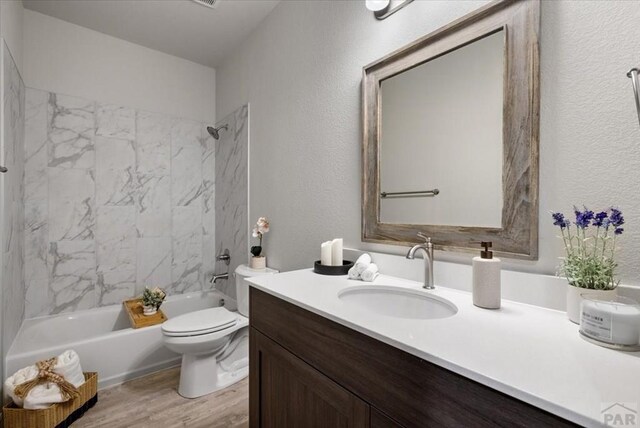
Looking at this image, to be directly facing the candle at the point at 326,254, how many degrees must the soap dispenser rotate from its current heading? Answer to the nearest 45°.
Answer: approximately 45° to its right

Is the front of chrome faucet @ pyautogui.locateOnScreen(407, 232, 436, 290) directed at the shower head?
no

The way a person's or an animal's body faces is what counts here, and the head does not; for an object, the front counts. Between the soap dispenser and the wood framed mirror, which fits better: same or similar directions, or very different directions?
same or similar directions

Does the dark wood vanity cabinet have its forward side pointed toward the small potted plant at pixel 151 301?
no

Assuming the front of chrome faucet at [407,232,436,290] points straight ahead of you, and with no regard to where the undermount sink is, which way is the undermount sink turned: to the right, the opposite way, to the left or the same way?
the same way

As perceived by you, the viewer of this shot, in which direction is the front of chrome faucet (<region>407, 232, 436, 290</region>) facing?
facing the viewer and to the left of the viewer

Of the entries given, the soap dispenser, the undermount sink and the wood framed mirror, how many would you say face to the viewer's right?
0

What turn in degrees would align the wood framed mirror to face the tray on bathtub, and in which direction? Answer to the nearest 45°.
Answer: approximately 45° to its right

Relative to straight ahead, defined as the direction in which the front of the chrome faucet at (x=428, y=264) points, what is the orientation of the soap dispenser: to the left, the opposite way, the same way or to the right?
the same way

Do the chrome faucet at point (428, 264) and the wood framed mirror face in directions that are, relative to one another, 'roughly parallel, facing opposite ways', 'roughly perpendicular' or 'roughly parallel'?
roughly parallel

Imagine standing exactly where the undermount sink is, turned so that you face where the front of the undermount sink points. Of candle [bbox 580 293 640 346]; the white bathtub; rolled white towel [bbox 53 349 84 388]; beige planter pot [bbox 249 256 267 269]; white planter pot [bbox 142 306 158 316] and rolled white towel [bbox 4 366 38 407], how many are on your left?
1
